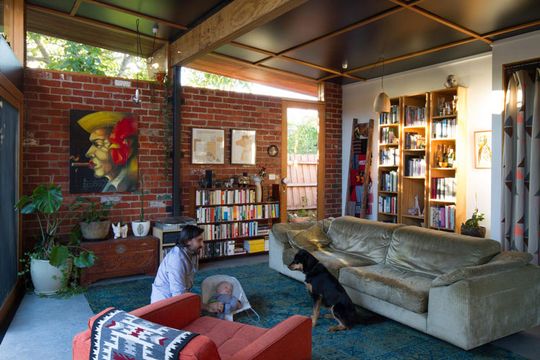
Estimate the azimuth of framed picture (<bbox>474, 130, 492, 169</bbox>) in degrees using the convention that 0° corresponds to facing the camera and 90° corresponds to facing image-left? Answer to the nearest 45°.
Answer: approximately 45°

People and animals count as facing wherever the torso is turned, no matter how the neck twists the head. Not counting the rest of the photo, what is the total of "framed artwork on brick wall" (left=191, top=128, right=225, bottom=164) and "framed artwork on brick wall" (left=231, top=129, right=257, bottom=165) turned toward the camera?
2

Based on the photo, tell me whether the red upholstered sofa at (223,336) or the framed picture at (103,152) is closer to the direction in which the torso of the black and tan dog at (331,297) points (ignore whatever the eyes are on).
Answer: the framed picture

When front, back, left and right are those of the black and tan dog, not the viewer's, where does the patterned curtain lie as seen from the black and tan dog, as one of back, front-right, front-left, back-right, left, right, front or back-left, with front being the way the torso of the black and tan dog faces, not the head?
back-right

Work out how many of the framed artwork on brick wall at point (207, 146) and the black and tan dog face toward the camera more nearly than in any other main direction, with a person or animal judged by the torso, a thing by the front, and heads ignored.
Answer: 1

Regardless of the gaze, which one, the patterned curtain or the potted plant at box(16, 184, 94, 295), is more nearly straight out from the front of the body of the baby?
the potted plant

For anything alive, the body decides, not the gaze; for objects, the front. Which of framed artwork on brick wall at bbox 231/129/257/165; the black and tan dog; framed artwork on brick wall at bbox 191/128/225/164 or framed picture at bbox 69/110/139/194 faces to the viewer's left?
the black and tan dog

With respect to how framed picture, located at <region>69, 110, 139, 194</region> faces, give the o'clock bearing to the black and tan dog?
The black and tan dog is roughly at 11 o'clock from the framed picture.

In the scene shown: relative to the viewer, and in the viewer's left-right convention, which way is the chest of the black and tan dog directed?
facing to the left of the viewer

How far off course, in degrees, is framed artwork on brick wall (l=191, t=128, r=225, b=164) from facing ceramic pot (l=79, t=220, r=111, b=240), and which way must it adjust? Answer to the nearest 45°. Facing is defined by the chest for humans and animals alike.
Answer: approximately 45° to its right

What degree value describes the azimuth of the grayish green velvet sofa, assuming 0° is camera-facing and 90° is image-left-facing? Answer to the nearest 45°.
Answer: approximately 45°

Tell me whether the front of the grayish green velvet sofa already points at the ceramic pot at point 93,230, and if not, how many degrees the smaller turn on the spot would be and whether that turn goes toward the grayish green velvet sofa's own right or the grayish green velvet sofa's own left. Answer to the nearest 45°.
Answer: approximately 45° to the grayish green velvet sofa's own right
